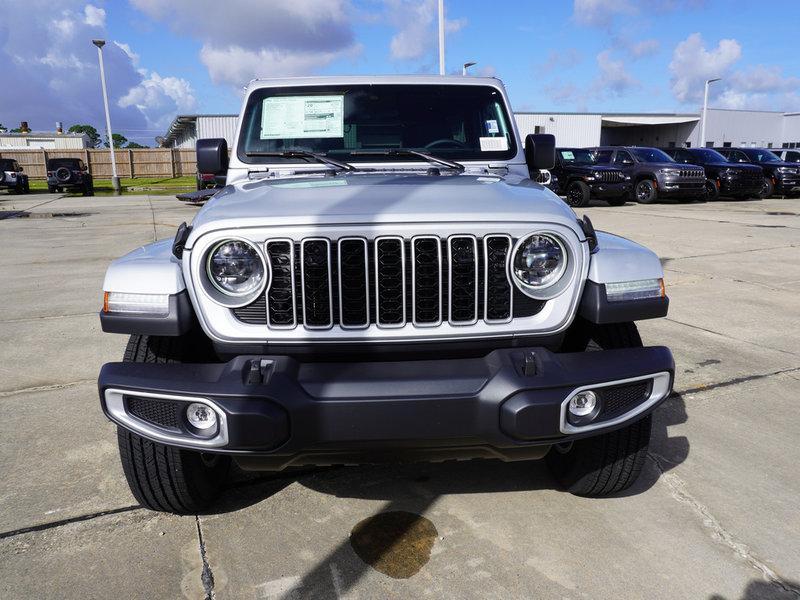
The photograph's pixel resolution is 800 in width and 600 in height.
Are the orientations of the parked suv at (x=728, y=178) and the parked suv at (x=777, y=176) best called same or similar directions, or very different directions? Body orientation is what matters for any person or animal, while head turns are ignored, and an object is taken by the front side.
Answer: same or similar directions

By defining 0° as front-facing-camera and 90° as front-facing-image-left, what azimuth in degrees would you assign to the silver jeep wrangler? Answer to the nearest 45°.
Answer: approximately 0°

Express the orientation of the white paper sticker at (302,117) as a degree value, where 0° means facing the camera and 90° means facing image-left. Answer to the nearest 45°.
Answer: approximately 0°

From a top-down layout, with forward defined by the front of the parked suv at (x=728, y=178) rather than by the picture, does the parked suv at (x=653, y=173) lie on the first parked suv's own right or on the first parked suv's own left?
on the first parked suv's own right

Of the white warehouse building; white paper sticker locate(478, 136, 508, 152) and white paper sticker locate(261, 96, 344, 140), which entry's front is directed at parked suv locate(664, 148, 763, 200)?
the white warehouse building

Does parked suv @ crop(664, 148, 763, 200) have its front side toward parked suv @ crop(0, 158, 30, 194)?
no

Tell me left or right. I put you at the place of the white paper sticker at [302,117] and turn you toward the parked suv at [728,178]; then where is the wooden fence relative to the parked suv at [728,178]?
left

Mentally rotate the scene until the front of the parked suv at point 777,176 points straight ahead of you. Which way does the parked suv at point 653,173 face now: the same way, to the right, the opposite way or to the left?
the same way

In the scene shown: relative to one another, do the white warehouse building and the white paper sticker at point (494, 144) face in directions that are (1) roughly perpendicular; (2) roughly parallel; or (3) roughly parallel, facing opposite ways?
roughly parallel

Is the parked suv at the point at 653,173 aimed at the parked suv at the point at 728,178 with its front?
no

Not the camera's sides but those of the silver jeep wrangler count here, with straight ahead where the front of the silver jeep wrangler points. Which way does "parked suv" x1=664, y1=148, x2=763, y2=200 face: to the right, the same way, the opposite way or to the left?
the same way

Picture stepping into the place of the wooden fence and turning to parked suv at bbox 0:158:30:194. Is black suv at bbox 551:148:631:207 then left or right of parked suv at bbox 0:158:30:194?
left

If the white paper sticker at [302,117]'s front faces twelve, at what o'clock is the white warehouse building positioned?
The white warehouse building is roughly at 7 o'clock from the white paper sticker.

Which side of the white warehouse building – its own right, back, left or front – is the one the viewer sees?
front

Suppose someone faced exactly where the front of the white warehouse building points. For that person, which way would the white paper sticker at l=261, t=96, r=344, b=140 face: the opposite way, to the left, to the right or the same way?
the same way

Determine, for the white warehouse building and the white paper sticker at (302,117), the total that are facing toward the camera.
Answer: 2

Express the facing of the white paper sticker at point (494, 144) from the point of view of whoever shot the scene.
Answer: facing the viewer

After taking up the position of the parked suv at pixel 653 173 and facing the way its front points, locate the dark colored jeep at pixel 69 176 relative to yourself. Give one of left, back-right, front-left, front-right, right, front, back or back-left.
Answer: back-right

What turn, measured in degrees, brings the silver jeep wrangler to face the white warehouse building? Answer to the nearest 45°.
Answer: approximately 180°

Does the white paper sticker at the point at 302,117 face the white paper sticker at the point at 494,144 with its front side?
no

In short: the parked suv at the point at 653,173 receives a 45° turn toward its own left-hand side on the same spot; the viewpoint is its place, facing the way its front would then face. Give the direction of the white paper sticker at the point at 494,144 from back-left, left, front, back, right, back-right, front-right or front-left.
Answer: right

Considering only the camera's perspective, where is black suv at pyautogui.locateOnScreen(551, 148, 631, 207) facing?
facing the viewer and to the right of the viewer
